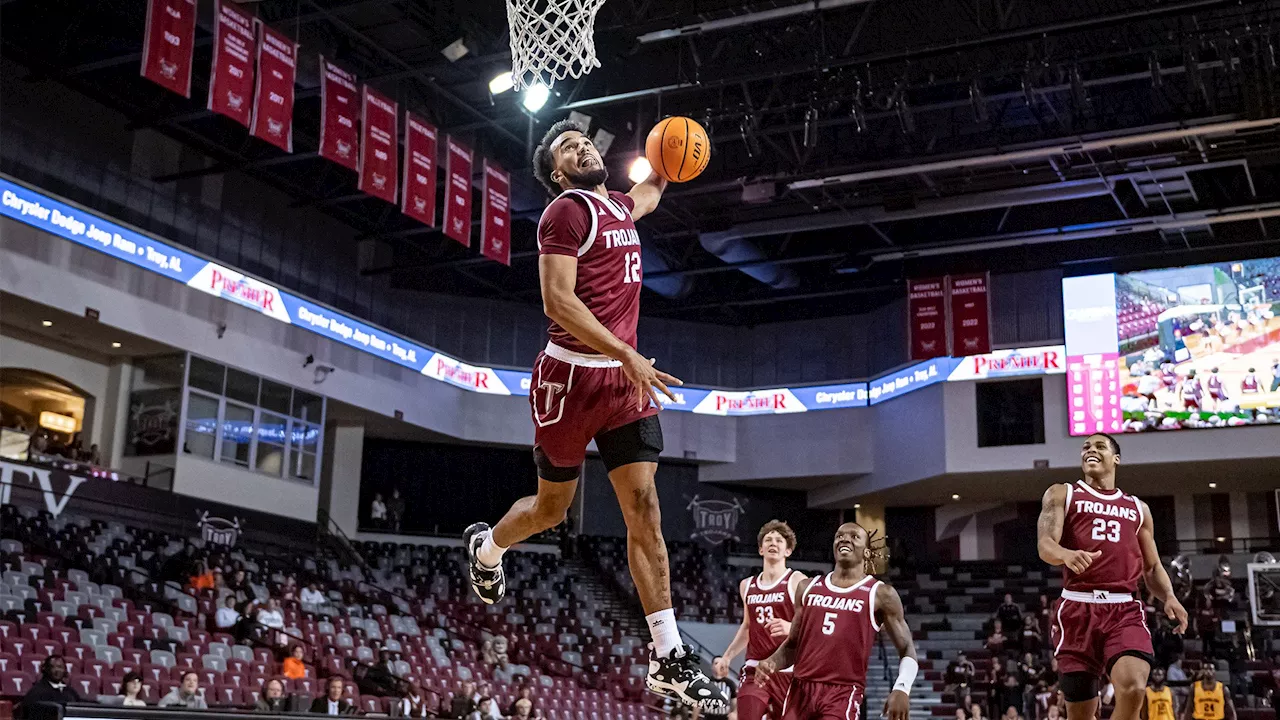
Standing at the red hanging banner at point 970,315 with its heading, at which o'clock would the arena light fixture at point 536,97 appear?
The arena light fixture is roughly at 1 o'clock from the red hanging banner.

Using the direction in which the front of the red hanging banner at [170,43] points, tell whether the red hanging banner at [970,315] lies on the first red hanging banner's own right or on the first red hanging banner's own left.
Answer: on the first red hanging banner's own left

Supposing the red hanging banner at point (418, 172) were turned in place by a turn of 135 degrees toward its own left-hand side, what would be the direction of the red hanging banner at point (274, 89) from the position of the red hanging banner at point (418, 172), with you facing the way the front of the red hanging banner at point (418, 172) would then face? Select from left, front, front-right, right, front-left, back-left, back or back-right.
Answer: back-left

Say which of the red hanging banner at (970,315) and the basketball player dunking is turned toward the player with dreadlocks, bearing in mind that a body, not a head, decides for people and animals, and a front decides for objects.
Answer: the red hanging banner

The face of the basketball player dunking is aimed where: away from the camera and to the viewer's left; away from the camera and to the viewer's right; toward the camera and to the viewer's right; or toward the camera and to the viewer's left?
toward the camera and to the viewer's right

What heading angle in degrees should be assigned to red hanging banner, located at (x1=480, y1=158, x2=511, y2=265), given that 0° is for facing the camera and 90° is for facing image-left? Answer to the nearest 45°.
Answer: approximately 315°

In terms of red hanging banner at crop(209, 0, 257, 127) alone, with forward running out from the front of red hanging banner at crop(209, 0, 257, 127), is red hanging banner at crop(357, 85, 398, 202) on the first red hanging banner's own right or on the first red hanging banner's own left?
on the first red hanging banner's own left

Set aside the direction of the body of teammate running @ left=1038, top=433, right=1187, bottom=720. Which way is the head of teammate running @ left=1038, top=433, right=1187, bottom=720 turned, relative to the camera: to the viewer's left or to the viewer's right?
to the viewer's left

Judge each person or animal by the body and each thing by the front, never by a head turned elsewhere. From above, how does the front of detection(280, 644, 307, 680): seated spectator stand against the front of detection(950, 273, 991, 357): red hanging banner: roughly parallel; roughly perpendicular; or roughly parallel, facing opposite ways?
roughly perpendicular

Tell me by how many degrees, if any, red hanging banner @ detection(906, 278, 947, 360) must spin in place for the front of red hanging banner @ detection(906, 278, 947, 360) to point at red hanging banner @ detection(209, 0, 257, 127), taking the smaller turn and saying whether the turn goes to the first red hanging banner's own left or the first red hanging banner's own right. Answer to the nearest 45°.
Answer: approximately 45° to the first red hanging banner's own right

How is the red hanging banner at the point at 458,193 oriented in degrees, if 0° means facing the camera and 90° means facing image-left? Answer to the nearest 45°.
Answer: approximately 315°

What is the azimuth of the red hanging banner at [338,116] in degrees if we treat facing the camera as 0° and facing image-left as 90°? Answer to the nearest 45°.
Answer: approximately 315°

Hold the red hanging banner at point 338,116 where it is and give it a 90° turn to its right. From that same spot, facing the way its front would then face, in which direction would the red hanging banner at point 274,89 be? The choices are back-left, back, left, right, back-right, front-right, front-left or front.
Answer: front

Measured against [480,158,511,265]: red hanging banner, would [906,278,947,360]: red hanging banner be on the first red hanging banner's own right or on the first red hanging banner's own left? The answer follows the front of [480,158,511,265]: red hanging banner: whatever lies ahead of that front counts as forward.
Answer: on the first red hanging banner's own left
